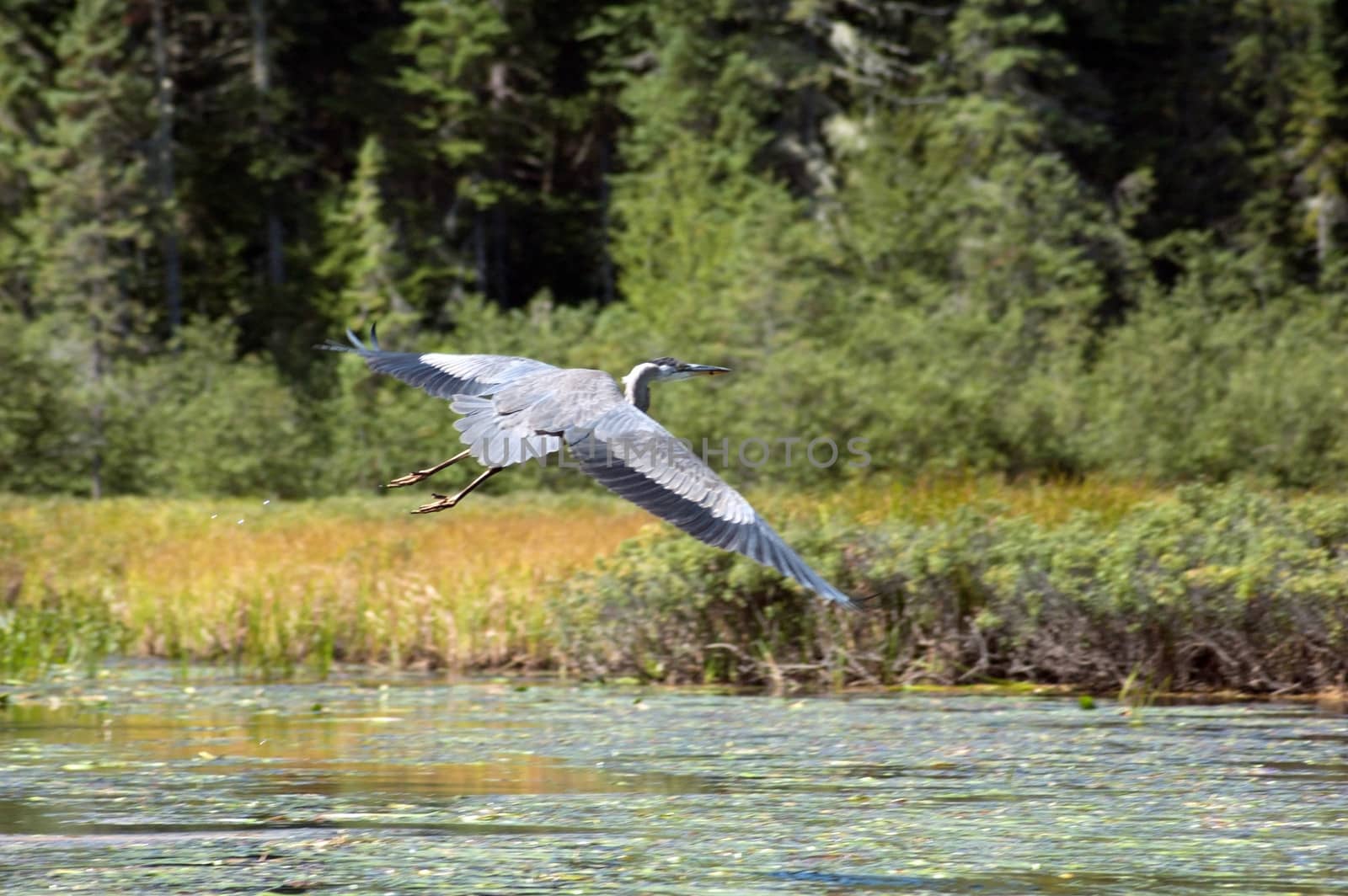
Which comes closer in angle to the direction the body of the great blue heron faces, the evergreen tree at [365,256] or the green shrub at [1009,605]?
the green shrub

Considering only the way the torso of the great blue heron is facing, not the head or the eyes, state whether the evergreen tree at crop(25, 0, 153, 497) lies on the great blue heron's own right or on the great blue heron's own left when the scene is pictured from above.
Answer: on the great blue heron's own left

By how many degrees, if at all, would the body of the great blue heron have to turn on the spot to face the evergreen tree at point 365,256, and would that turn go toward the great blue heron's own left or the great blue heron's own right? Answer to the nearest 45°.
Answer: approximately 45° to the great blue heron's own left

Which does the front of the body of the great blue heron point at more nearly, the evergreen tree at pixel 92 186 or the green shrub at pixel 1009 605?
the green shrub

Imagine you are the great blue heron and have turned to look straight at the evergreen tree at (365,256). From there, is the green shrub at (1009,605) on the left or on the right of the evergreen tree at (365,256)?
right

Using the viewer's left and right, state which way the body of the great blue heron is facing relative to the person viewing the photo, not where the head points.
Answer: facing away from the viewer and to the right of the viewer
